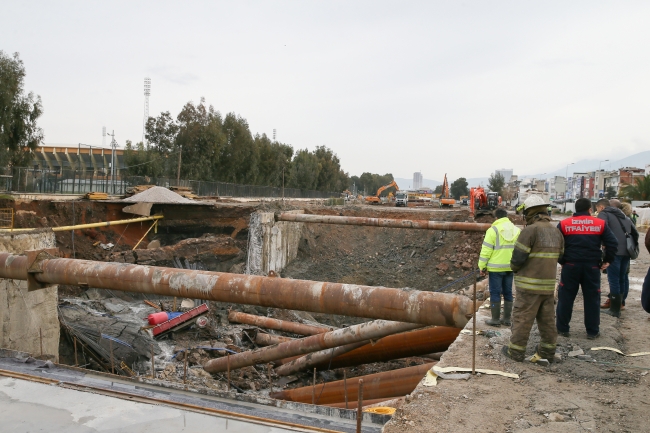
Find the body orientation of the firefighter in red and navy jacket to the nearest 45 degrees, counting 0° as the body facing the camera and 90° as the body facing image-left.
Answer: approximately 180°

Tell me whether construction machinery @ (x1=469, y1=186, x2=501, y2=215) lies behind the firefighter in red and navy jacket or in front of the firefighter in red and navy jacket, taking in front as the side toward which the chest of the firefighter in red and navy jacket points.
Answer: in front

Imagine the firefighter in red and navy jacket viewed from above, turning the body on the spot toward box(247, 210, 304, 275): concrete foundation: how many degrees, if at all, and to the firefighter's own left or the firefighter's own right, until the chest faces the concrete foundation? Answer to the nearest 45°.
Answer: approximately 45° to the firefighter's own left

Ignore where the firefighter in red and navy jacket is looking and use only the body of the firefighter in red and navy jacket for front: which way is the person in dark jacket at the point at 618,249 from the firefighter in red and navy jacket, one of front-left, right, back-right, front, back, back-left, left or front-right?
front

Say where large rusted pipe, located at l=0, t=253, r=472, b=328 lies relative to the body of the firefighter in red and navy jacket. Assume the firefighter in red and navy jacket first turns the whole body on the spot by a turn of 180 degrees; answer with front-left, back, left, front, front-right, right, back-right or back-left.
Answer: front-right

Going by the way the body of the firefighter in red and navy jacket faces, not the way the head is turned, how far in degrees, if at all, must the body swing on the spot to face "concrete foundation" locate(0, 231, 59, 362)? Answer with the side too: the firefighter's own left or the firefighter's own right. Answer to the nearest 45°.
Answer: approximately 90° to the firefighter's own left

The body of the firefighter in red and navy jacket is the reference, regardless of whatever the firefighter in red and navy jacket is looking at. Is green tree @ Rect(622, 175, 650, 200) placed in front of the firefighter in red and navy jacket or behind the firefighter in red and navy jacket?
in front

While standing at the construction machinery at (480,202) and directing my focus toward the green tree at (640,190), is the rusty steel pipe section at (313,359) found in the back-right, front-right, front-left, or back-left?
back-right

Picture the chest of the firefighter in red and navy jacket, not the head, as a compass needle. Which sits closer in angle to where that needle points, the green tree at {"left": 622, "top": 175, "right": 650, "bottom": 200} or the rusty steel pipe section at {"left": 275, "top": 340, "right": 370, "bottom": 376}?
the green tree

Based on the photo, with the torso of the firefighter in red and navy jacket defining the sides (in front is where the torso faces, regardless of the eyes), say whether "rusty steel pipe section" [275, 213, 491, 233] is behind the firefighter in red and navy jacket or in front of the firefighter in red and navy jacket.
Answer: in front
